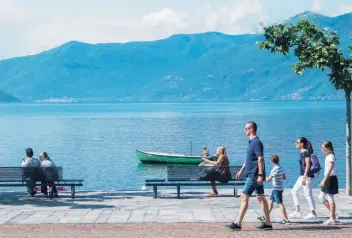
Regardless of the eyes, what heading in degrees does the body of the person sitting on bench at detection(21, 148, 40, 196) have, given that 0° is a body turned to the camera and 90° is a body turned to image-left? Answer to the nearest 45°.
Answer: approximately 180°

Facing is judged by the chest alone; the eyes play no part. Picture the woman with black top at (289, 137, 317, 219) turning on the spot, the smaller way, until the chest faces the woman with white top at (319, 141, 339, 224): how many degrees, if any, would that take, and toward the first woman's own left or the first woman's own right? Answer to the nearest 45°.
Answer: approximately 135° to the first woman's own left

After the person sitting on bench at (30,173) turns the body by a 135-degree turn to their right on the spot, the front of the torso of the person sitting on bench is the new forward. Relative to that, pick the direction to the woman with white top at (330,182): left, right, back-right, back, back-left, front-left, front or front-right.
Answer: front

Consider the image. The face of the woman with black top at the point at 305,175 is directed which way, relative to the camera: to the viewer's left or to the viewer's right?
to the viewer's left

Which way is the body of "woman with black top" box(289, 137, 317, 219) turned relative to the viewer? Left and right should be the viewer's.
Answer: facing to the left of the viewer

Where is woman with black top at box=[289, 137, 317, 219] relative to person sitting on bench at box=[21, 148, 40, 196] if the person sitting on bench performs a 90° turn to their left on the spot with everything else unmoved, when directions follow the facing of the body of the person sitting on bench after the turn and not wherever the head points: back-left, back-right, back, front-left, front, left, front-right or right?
back-left
